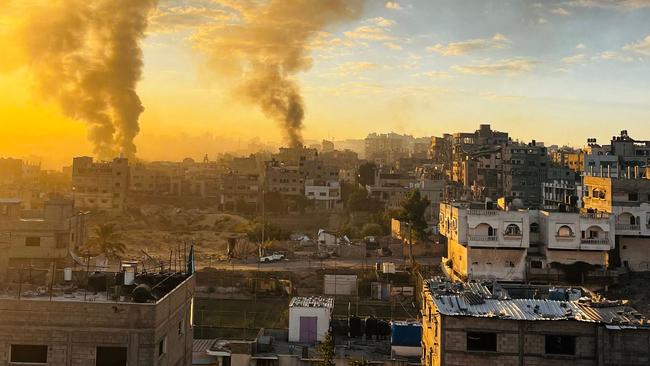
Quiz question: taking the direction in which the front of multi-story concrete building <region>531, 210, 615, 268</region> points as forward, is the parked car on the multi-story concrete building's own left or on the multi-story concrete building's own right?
on the multi-story concrete building's own right

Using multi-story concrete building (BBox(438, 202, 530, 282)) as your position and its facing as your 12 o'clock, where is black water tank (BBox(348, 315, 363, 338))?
The black water tank is roughly at 1 o'clock from the multi-story concrete building.

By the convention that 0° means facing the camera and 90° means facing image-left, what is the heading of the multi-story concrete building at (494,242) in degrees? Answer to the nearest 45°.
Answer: approximately 0°

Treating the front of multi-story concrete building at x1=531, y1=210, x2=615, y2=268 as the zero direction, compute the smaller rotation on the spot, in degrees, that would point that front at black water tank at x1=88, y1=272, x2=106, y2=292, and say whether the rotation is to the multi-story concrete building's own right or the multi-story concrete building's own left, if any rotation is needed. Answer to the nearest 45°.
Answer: approximately 45° to the multi-story concrete building's own right

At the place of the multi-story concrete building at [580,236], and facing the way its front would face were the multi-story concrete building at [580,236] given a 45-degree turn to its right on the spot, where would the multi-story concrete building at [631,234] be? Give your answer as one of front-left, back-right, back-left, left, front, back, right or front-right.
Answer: back

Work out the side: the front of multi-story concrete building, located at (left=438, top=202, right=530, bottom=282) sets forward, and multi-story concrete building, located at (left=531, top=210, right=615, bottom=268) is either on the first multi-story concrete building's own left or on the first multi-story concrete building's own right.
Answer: on the first multi-story concrete building's own left

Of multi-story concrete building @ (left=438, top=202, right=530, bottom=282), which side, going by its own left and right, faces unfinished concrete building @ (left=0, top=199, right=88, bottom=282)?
right

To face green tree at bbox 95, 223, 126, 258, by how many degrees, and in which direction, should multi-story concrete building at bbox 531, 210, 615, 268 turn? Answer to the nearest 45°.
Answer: approximately 90° to its right

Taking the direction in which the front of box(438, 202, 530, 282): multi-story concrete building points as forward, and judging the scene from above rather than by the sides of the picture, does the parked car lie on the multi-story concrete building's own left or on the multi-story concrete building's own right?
on the multi-story concrete building's own right

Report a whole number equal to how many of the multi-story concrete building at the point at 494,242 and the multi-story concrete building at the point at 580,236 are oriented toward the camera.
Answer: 2
